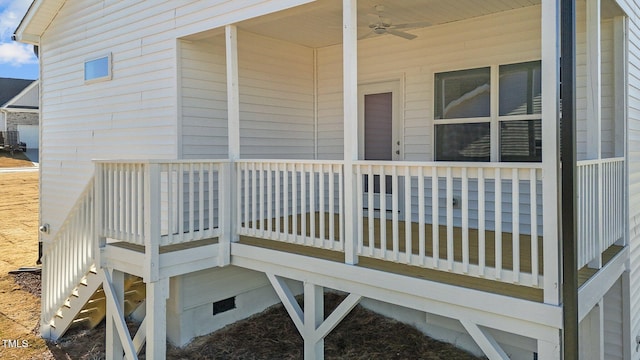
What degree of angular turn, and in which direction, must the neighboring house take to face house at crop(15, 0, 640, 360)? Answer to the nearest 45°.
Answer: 0° — it already faces it

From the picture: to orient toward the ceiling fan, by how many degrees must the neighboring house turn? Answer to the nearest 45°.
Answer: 0° — it already faces it

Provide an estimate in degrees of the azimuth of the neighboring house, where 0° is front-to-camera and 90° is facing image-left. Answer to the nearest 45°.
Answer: approximately 0°
